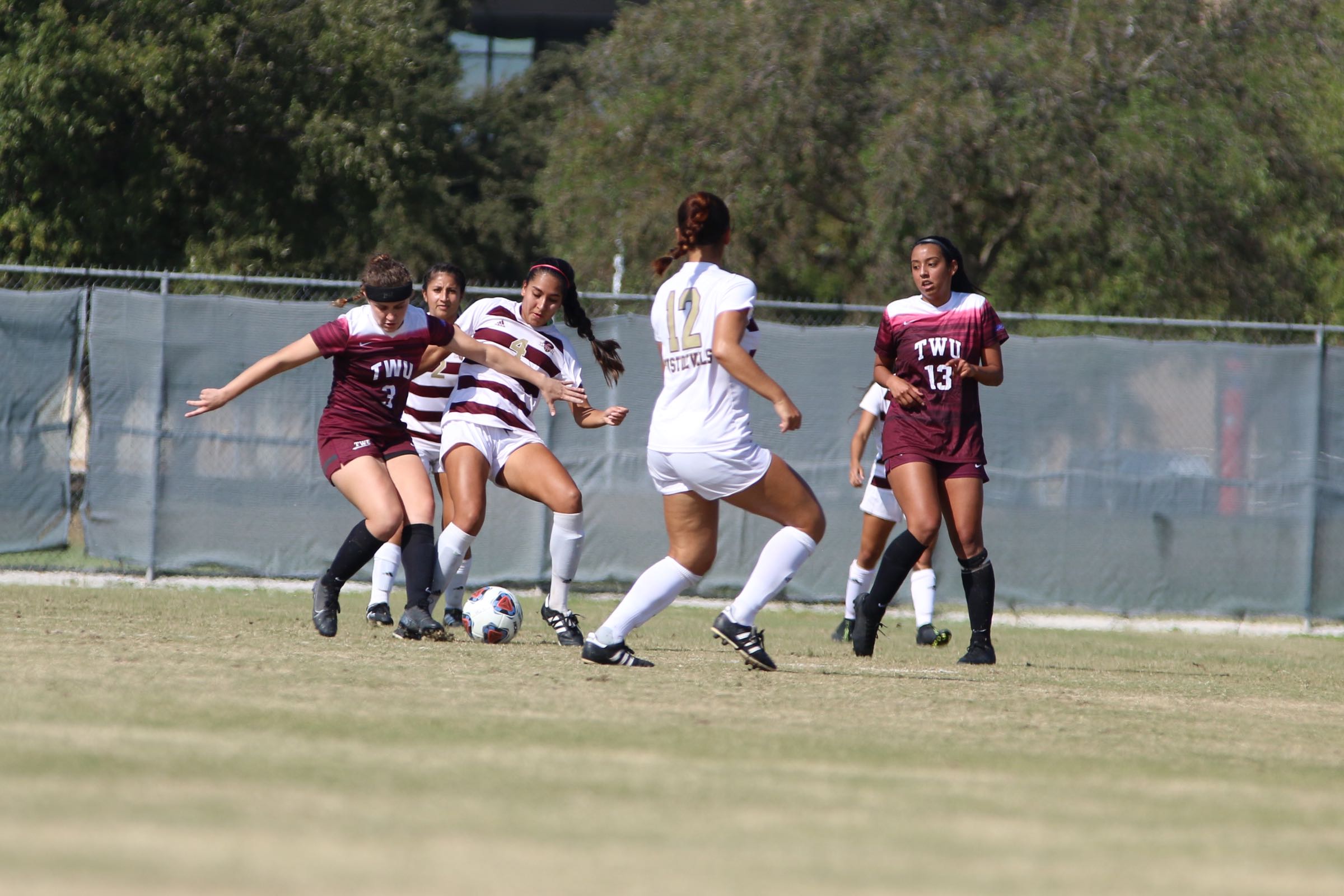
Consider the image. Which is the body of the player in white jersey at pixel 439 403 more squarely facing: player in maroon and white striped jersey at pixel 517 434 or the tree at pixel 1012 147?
the player in maroon and white striped jersey

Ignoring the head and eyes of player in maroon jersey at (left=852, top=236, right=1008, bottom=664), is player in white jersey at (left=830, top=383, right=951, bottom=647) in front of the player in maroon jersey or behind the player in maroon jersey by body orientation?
behind

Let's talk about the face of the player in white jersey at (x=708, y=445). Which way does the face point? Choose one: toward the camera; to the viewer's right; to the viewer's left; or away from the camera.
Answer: away from the camera

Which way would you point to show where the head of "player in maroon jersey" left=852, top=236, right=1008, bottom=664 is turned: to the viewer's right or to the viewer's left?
to the viewer's left

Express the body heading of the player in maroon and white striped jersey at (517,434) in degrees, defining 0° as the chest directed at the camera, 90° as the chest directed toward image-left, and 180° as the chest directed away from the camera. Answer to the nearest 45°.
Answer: approximately 0°

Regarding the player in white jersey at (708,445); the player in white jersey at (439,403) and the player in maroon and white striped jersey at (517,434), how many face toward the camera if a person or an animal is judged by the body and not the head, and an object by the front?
2

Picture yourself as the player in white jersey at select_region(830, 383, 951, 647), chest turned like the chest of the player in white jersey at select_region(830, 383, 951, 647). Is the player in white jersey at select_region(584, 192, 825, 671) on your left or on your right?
on your right

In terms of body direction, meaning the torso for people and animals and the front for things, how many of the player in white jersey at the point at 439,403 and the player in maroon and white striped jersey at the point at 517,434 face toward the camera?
2

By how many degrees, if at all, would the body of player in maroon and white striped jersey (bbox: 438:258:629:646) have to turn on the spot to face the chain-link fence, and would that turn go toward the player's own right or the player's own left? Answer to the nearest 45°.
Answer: approximately 135° to the player's own left

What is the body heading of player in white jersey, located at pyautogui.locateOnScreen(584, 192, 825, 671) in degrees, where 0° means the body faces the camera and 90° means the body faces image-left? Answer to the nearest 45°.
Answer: approximately 225°
